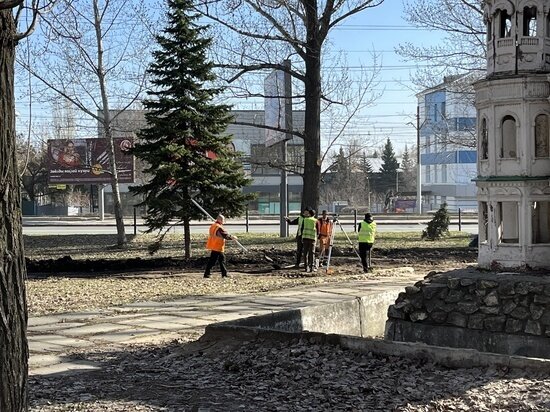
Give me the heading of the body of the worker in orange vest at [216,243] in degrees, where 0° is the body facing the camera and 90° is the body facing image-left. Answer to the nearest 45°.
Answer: approximately 225°

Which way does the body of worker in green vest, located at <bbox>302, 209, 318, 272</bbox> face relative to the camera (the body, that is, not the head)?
away from the camera

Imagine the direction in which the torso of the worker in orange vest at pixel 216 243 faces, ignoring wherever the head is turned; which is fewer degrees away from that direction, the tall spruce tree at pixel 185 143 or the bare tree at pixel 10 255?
the tall spruce tree

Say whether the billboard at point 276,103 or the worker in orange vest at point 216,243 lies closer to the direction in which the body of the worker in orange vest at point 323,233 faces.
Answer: the worker in orange vest

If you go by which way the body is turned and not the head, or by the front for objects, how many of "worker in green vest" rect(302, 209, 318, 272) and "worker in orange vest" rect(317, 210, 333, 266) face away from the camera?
1

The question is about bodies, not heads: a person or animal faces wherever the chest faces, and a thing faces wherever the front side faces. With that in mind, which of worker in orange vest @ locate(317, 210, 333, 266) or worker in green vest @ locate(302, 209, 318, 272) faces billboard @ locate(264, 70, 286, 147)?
the worker in green vest

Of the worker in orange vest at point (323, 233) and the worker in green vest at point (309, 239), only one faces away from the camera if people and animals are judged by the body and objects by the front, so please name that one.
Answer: the worker in green vest

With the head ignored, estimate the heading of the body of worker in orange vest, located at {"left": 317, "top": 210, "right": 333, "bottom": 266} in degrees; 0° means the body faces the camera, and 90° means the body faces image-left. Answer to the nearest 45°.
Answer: approximately 0°
